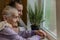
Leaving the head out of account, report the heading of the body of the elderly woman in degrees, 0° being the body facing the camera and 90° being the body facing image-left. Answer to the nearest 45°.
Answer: approximately 270°

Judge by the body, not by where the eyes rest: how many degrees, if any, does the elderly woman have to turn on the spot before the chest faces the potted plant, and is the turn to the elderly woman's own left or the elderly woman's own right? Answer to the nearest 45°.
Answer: approximately 45° to the elderly woman's own left

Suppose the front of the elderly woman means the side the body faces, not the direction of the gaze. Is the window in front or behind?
in front
